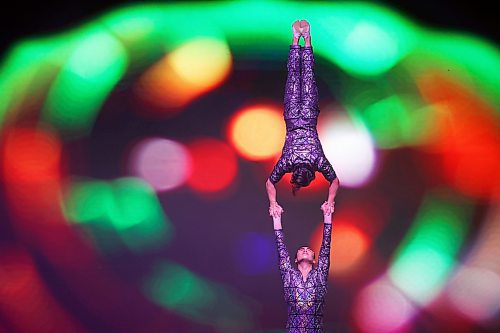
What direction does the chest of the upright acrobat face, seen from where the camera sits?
toward the camera
